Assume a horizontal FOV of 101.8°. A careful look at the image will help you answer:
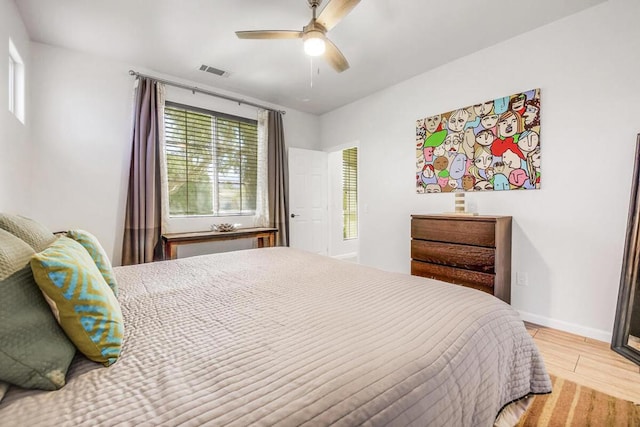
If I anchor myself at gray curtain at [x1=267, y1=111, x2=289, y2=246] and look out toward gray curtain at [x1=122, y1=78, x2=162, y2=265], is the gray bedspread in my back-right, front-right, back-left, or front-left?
front-left

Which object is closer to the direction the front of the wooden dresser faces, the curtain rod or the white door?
the curtain rod

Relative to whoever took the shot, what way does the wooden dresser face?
facing the viewer and to the left of the viewer

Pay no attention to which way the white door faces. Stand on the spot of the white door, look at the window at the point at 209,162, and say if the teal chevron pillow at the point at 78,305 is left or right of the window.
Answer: left

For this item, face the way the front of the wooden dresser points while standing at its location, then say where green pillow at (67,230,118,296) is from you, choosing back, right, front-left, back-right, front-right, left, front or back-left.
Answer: front

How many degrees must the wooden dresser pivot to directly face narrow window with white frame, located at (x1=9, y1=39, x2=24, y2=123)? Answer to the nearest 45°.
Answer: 0° — it already faces it

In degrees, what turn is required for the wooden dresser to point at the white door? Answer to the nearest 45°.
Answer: approximately 90° to its right

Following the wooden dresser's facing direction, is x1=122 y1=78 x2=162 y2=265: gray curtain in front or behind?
in front

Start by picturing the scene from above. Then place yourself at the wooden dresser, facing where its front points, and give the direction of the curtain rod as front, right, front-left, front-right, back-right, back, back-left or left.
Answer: front-right

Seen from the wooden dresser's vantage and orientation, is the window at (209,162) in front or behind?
in front

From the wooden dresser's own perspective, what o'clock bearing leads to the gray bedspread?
The gray bedspread is roughly at 11 o'clock from the wooden dresser.
